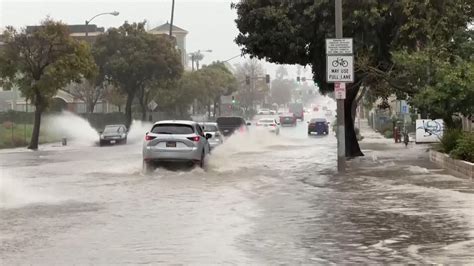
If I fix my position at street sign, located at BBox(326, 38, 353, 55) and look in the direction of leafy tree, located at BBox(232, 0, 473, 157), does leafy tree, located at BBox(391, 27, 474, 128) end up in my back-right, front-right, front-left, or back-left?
front-right

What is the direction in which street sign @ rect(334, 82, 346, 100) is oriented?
toward the camera

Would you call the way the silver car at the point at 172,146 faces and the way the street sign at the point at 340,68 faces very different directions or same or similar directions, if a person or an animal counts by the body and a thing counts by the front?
very different directions

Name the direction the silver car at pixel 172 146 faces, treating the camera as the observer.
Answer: facing away from the viewer

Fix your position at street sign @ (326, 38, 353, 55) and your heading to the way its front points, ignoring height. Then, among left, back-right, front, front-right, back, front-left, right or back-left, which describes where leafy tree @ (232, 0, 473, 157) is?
back

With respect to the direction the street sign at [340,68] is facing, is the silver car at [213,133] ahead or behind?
behind

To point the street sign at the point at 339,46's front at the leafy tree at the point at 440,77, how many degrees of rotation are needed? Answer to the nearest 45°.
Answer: approximately 135° to its left

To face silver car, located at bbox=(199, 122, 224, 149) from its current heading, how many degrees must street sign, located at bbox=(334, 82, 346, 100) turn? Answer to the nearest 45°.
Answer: approximately 135° to its right

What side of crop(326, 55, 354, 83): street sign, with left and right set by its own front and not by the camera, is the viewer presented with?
front

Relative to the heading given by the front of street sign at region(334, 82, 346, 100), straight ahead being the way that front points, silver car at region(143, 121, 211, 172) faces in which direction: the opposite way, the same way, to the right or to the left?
the opposite way
